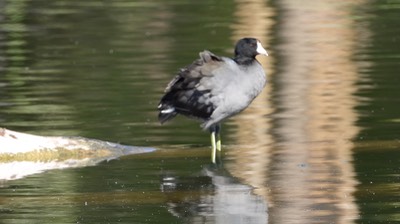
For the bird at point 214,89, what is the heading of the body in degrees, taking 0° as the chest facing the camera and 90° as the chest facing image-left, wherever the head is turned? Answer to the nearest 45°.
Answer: approximately 270°
